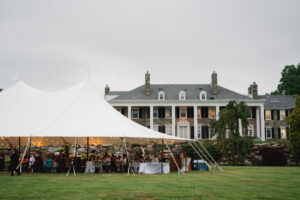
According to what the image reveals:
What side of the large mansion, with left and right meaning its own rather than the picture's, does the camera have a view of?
front

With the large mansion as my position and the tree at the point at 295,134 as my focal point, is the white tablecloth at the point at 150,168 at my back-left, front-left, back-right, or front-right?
front-right

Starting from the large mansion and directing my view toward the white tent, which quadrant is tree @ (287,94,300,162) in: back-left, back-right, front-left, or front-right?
front-left

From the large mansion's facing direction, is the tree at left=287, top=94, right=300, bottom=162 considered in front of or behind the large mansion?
in front

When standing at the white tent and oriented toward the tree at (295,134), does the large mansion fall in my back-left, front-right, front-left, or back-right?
front-left

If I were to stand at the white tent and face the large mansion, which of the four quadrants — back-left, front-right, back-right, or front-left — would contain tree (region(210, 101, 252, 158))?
front-right

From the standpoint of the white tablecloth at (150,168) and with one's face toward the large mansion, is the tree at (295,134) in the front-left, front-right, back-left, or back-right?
front-right

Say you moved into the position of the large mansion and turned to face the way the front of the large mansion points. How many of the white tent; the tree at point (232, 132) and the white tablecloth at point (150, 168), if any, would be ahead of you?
3

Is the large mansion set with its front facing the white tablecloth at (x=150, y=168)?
yes

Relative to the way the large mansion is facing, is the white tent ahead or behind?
ahead

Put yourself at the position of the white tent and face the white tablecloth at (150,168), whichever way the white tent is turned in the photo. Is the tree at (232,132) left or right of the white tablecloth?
left
